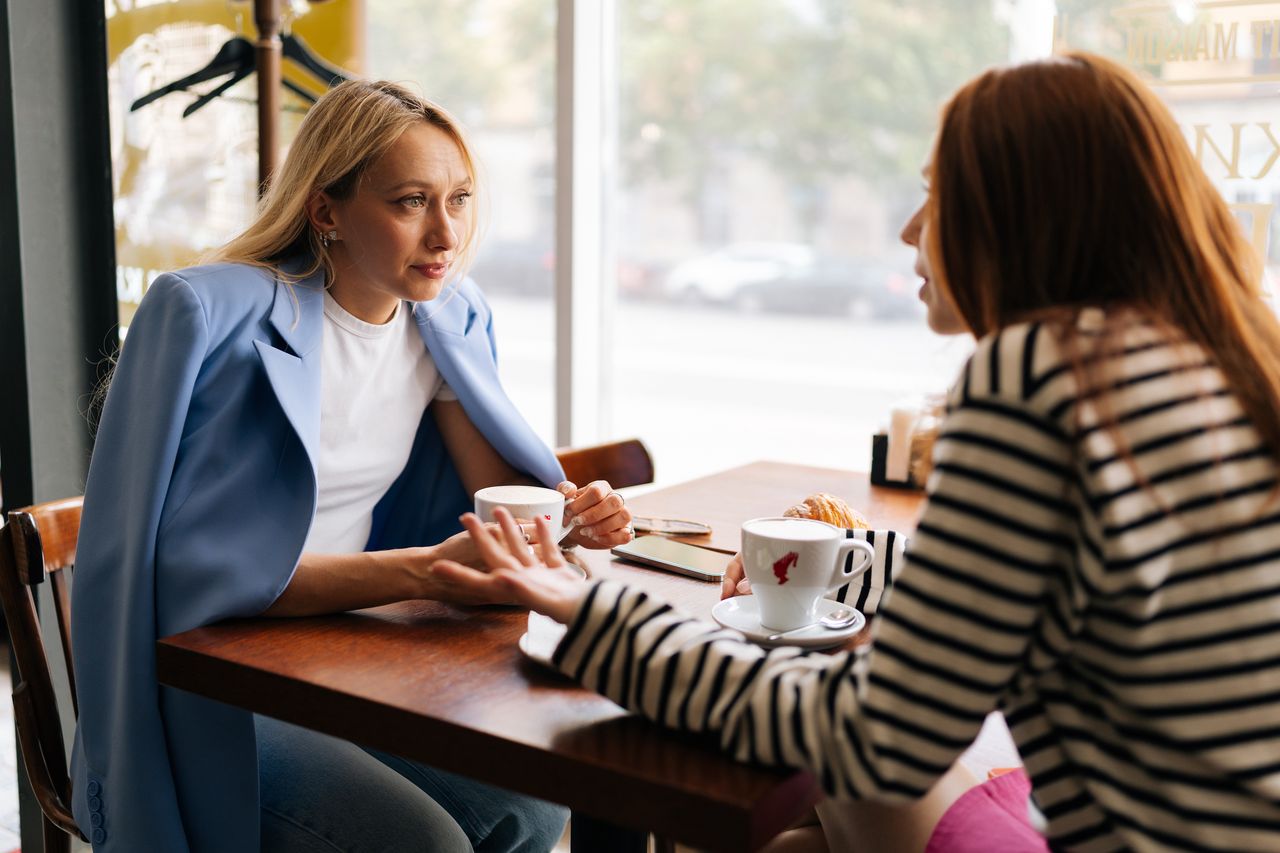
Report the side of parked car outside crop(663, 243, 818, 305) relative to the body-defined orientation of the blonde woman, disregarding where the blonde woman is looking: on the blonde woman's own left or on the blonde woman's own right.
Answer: on the blonde woman's own left

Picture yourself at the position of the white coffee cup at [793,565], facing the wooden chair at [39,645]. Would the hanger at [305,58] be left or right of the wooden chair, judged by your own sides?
right

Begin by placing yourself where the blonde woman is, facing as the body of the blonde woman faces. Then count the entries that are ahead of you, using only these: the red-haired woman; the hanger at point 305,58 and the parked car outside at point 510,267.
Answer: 1

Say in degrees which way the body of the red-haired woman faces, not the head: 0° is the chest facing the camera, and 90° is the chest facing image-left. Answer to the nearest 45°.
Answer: approximately 135°

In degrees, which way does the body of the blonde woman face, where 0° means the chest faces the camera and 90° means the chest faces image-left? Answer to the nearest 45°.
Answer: approximately 315°

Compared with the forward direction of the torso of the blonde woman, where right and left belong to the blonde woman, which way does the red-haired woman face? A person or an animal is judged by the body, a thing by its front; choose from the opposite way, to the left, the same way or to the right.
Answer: the opposite way

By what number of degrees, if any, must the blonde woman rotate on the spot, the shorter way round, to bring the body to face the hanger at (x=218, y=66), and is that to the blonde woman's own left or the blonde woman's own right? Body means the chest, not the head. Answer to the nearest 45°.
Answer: approximately 135° to the blonde woman's own left

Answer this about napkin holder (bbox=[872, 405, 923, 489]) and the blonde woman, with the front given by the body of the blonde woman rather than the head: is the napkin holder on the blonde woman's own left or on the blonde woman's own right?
on the blonde woman's own left

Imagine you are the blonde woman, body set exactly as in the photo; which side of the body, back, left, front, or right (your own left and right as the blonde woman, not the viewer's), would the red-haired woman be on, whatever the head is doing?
front

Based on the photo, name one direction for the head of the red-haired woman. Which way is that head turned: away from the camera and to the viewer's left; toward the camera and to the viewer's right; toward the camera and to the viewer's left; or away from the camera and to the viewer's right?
away from the camera and to the viewer's left
